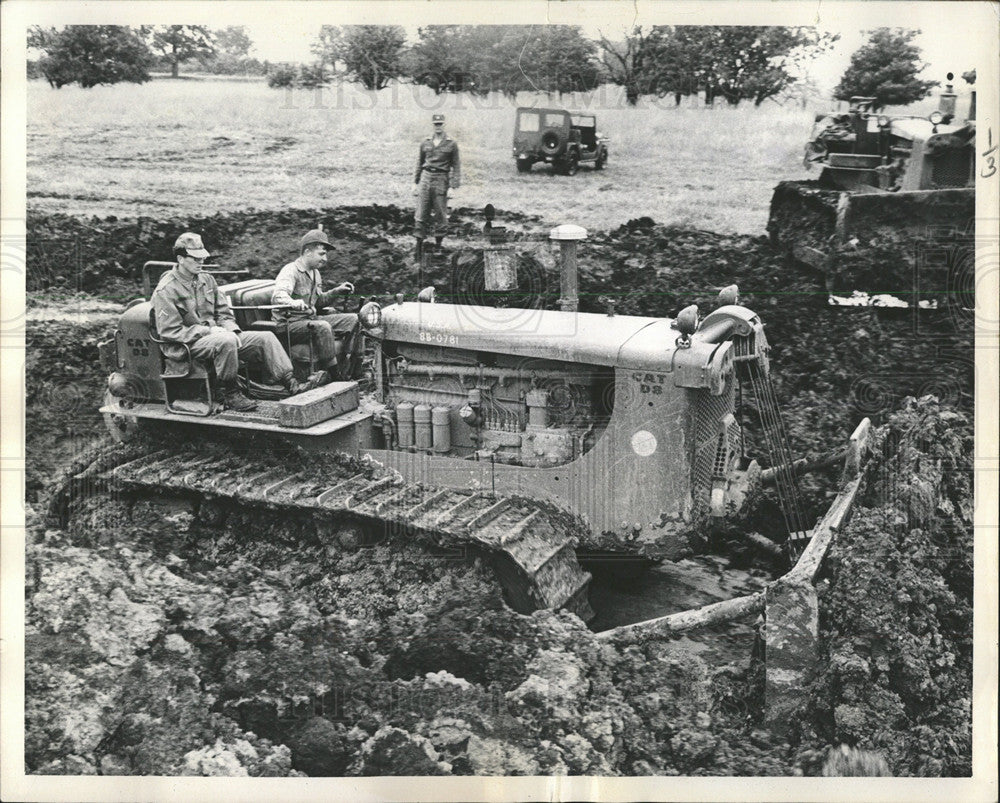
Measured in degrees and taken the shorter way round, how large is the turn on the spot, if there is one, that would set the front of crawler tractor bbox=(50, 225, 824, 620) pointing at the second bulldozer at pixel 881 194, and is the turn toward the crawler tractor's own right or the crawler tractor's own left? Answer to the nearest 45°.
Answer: approximately 90° to the crawler tractor's own left

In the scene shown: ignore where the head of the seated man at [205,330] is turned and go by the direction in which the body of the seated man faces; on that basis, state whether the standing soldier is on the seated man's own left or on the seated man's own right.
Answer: on the seated man's own left

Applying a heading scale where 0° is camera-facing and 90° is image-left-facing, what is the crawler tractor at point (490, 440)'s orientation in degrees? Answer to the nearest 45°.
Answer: approximately 315°

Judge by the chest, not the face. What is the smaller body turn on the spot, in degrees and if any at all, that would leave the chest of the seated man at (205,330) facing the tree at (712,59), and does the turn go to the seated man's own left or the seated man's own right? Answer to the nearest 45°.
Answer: approximately 45° to the seated man's own left

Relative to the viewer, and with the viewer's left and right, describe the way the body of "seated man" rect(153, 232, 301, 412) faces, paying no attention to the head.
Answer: facing the viewer and to the right of the viewer

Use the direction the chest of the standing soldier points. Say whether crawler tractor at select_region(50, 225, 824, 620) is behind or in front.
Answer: in front
